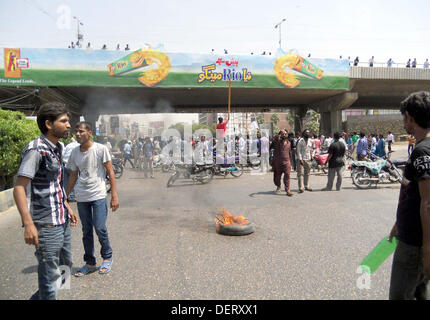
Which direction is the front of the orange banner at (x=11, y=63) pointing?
toward the camera

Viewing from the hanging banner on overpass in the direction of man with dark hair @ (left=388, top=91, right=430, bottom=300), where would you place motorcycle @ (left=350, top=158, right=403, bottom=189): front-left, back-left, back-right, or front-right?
front-left

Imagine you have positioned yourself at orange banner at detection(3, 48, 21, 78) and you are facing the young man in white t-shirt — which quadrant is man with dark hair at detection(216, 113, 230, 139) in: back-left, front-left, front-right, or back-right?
front-left

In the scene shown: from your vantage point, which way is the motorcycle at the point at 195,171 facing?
to the viewer's left

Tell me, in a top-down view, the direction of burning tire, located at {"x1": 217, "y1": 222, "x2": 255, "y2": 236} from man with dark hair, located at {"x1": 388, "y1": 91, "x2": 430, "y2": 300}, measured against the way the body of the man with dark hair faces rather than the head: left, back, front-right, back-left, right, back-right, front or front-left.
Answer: front-right

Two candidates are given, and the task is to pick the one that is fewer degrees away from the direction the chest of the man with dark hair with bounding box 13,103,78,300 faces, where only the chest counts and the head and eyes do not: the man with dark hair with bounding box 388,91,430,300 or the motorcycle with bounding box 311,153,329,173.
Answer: the man with dark hair

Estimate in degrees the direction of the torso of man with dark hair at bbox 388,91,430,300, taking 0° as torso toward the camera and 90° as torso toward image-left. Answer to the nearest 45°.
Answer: approximately 90°

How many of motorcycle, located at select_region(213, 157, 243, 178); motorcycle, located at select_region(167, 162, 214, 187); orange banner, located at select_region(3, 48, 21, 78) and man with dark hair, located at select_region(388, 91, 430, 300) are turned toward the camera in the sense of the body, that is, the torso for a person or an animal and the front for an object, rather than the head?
1

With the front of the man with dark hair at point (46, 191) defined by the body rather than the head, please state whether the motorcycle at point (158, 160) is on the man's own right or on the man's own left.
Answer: on the man's own left

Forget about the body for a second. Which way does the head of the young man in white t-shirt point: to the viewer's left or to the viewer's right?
to the viewer's left

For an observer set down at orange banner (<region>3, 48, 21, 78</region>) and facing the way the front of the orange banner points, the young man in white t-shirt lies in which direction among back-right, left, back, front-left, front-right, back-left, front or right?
front

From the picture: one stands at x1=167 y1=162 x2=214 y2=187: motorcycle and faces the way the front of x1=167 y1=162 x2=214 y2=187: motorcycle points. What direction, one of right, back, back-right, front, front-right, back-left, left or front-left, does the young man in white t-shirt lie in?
left

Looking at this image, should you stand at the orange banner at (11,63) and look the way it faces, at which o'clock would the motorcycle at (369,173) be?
The motorcycle is roughly at 11 o'clock from the orange banner.

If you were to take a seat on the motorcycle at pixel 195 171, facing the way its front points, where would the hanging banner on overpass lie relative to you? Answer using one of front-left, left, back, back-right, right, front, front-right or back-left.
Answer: right

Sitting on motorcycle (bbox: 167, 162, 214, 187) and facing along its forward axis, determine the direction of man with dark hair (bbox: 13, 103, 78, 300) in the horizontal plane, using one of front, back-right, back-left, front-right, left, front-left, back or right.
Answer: left
